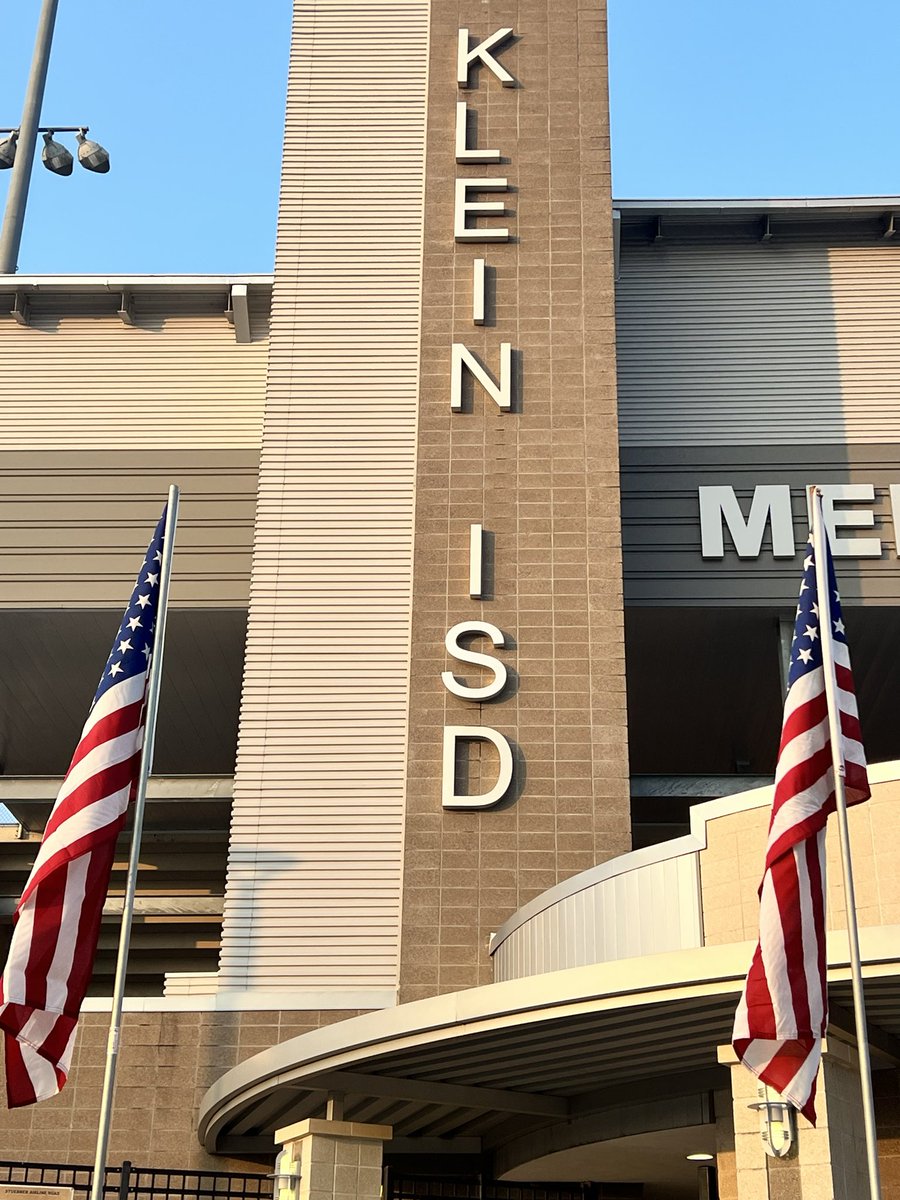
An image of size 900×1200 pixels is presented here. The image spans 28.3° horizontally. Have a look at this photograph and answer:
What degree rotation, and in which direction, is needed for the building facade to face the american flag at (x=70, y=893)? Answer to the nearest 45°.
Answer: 0° — it already faces it

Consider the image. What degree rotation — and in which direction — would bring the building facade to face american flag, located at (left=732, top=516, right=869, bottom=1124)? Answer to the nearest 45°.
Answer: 0° — it already faces it

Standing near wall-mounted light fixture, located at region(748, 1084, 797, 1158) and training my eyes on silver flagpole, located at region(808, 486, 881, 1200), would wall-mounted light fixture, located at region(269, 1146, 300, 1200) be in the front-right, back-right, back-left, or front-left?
back-right

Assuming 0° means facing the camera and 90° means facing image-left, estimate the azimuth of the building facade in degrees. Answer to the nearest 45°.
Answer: approximately 0°
